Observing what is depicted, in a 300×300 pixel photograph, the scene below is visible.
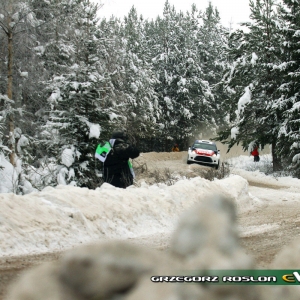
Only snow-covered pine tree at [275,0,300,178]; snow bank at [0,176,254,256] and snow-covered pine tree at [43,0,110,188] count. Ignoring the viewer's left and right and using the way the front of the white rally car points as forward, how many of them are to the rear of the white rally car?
0

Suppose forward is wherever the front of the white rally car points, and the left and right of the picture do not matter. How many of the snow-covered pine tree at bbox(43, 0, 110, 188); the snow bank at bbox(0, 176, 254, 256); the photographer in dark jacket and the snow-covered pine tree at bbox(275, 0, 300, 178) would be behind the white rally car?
0

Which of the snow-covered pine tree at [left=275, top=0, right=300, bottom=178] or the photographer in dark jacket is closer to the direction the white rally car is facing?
the photographer in dark jacket

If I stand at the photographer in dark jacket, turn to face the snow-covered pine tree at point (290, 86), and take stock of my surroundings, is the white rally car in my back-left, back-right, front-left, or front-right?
front-left

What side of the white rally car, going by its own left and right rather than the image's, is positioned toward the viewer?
front

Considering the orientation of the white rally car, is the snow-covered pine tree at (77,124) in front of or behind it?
in front

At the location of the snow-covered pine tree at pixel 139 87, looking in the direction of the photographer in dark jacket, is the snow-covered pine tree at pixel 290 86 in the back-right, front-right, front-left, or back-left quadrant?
front-left

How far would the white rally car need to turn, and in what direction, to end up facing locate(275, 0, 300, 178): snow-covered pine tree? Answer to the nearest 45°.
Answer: approximately 45° to its left

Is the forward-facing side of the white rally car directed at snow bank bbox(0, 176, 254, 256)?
yes

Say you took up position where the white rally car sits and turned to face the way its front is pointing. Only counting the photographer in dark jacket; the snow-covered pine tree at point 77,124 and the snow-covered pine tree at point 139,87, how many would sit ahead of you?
2

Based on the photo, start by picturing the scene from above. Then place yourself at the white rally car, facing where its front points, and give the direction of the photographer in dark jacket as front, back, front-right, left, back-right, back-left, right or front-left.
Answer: front

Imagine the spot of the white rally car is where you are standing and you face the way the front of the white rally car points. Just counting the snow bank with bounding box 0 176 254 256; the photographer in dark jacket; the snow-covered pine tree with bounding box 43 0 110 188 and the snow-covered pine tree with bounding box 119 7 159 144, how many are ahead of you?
3

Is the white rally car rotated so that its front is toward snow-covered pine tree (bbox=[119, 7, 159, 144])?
no
